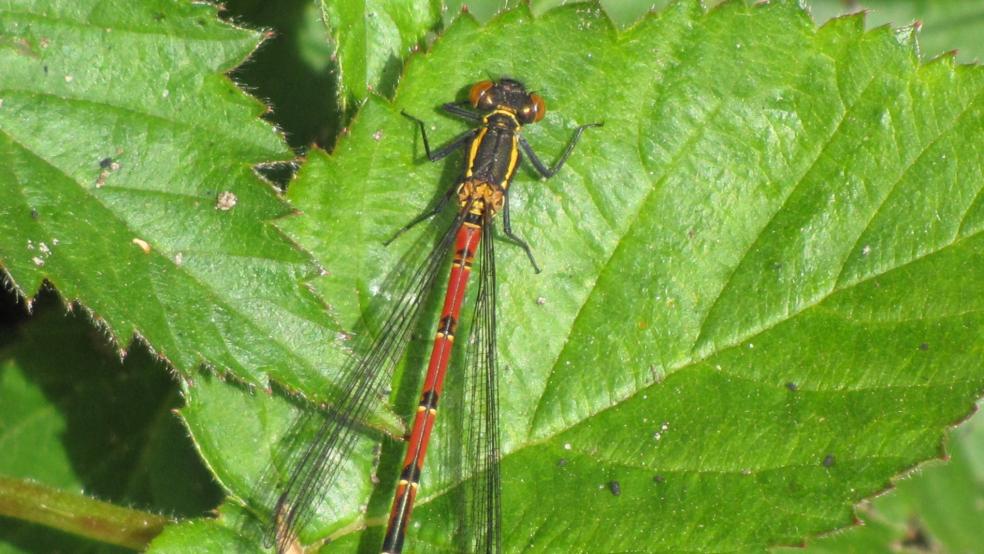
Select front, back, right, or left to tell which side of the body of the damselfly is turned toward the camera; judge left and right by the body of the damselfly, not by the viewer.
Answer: back

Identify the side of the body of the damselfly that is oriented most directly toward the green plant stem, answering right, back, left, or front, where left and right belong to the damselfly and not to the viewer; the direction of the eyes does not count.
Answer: left

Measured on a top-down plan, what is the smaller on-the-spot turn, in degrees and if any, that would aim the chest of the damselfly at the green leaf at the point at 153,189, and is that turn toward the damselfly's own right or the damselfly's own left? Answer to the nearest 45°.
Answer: approximately 90° to the damselfly's own left
